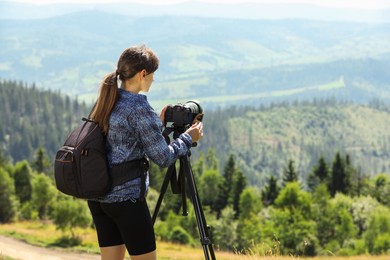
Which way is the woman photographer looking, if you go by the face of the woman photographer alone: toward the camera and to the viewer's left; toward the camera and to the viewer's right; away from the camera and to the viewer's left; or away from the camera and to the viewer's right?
away from the camera and to the viewer's right

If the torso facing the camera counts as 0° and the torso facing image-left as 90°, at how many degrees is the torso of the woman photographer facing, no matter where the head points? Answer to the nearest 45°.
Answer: approximately 225°

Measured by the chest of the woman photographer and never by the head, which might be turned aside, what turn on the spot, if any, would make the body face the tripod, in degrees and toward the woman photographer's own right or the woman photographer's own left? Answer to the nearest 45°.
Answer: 0° — they already face it
